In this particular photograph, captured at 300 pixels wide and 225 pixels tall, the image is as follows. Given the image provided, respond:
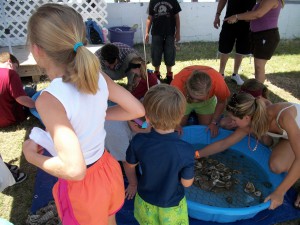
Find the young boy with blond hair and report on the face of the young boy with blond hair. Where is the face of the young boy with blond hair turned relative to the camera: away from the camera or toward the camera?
away from the camera

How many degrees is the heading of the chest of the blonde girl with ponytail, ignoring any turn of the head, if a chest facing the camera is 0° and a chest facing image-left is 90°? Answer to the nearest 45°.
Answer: approximately 135°

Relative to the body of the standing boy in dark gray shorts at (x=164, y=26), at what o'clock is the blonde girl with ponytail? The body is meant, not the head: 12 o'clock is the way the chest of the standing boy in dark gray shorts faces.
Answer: The blonde girl with ponytail is roughly at 12 o'clock from the standing boy in dark gray shorts.

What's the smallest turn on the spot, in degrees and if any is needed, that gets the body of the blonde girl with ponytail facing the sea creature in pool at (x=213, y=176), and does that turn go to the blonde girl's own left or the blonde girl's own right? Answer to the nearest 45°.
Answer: approximately 90° to the blonde girl's own right

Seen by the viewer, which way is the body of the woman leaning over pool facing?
to the viewer's left

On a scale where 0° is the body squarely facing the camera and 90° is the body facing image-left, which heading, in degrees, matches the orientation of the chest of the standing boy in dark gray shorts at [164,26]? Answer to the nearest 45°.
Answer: approximately 0°

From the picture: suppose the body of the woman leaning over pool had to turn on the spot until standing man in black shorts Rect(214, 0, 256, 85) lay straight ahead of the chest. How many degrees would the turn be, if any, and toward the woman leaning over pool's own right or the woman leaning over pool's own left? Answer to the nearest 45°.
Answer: approximately 90° to the woman leaning over pool's own right

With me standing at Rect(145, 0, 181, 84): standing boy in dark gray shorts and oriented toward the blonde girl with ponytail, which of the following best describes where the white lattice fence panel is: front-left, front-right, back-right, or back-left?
back-right
